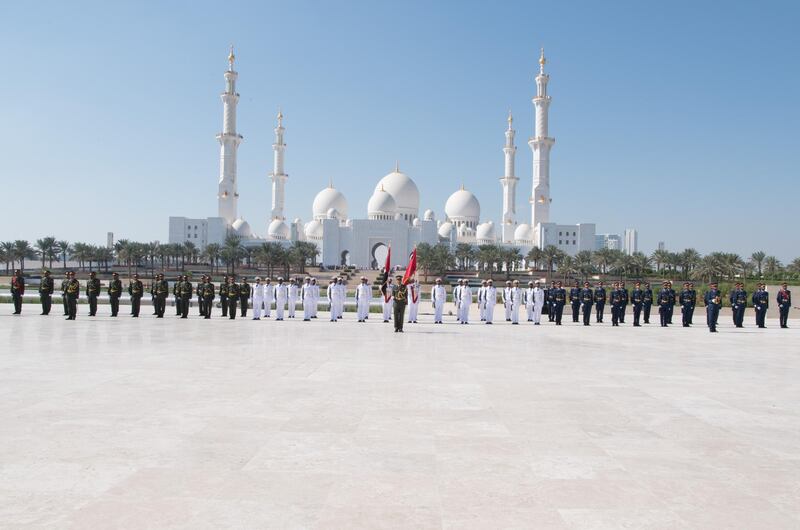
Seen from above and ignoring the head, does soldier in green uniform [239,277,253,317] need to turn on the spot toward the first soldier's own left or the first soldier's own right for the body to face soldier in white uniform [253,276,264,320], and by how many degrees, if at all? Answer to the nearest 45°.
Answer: approximately 45° to the first soldier's own left

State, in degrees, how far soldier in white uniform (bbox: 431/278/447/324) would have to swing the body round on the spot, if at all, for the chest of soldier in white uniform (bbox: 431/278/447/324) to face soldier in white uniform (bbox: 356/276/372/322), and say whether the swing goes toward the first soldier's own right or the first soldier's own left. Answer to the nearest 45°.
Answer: approximately 90° to the first soldier's own right

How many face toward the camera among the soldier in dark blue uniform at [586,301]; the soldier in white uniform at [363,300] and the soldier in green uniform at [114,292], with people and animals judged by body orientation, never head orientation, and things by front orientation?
3

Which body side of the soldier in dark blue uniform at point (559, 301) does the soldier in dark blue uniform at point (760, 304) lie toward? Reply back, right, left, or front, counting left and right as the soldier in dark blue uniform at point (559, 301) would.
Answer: left

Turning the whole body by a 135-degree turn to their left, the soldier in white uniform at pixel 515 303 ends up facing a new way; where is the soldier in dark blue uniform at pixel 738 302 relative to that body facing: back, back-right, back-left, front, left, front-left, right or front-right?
front-right

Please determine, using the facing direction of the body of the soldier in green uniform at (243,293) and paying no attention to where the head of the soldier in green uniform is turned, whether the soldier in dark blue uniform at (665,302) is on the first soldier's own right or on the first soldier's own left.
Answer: on the first soldier's own left

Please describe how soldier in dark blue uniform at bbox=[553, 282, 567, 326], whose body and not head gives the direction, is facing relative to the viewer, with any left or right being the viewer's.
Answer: facing the viewer

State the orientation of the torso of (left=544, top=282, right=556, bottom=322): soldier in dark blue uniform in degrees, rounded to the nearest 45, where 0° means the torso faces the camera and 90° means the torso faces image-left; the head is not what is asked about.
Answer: approximately 0°

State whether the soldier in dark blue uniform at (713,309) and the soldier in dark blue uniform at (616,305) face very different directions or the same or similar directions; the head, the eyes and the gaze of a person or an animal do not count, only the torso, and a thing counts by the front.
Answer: same or similar directions

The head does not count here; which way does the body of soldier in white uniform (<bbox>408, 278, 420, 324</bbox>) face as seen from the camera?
toward the camera

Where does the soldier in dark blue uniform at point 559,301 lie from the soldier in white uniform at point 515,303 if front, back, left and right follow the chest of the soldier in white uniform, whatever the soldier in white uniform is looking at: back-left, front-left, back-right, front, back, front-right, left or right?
left

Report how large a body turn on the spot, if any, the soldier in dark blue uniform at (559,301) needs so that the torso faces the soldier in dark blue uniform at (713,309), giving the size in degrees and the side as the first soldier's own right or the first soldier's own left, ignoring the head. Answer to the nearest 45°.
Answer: approximately 90° to the first soldier's own left

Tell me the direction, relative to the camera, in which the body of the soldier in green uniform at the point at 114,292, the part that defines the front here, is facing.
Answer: toward the camera

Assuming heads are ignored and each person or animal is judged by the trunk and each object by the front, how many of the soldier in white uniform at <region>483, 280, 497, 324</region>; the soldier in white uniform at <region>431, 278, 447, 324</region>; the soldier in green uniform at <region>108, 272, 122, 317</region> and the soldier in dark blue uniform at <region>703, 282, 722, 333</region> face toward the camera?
4

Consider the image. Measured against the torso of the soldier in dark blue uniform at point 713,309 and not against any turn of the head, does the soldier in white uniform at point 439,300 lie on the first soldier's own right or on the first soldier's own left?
on the first soldier's own right
